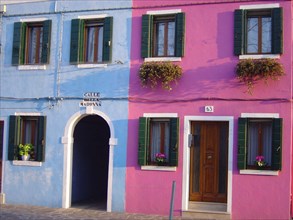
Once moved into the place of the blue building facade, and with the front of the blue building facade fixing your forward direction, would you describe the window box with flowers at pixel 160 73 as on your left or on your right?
on your left

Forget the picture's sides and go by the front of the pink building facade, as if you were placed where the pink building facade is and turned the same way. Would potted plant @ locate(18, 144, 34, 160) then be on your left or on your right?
on your right

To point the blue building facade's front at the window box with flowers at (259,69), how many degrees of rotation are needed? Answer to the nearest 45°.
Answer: approximately 45° to its left

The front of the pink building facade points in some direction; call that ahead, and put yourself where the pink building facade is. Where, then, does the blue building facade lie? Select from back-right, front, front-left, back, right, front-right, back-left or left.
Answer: right

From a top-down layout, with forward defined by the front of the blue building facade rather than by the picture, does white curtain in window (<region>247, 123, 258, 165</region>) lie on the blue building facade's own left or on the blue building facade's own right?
on the blue building facade's own left

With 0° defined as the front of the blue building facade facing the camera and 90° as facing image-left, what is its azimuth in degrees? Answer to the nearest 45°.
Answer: approximately 0°

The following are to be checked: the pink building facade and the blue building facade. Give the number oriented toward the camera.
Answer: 2

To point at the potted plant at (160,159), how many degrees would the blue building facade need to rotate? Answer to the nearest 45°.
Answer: approximately 45° to its left

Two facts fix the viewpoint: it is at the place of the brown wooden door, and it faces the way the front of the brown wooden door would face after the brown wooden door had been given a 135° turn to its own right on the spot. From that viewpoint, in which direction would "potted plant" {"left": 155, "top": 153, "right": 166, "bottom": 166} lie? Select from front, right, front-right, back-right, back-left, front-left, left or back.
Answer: front-left

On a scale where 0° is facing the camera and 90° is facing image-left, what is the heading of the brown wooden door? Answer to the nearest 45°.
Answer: approximately 0°
